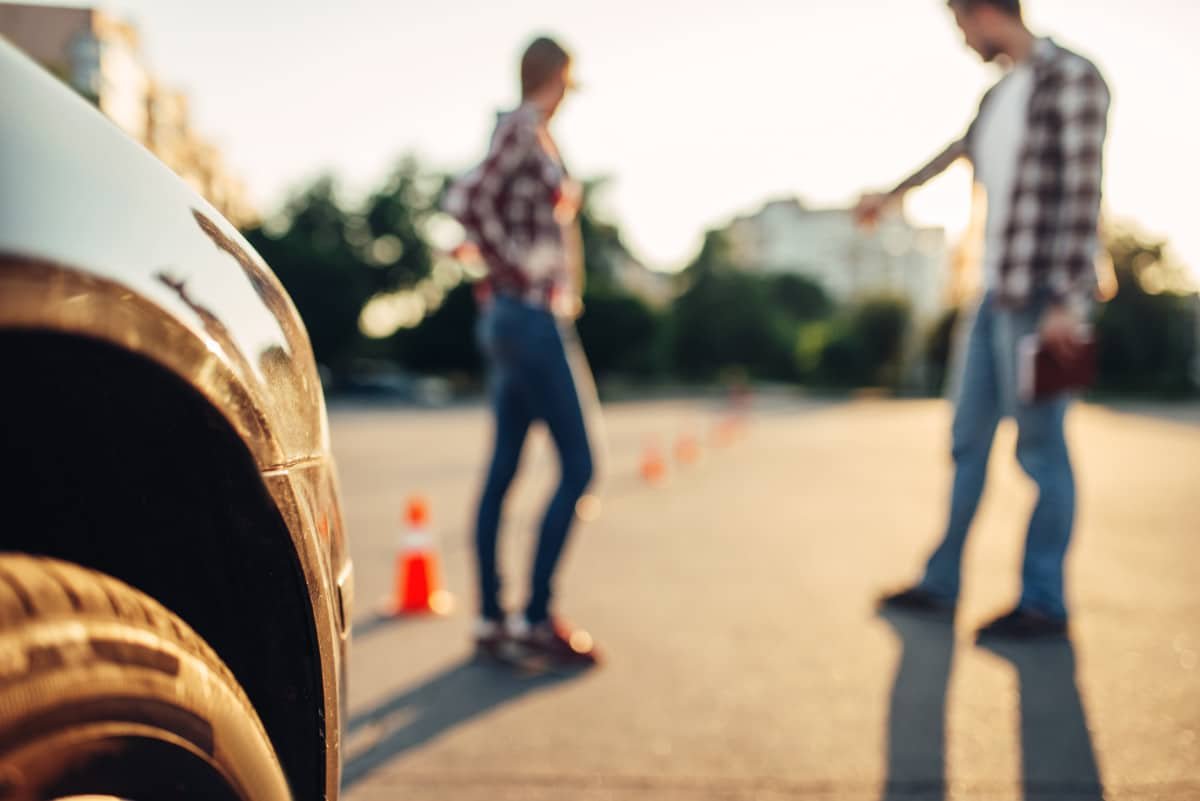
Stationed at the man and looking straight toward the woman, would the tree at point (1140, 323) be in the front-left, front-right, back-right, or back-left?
back-right

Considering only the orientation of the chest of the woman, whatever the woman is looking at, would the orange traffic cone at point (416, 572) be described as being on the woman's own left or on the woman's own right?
on the woman's own left

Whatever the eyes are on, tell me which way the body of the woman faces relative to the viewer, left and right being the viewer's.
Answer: facing to the right of the viewer

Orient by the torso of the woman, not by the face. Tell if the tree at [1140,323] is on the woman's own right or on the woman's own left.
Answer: on the woman's own left

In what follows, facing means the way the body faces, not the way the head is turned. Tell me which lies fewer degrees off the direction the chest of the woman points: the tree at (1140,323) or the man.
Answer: the man

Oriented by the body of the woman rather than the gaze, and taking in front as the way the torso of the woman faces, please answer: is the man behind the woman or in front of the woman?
in front

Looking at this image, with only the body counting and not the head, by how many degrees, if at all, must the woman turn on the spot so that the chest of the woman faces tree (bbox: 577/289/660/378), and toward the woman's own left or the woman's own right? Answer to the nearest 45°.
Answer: approximately 90° to the woman's own left

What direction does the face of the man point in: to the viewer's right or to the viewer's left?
to the viewer's left
